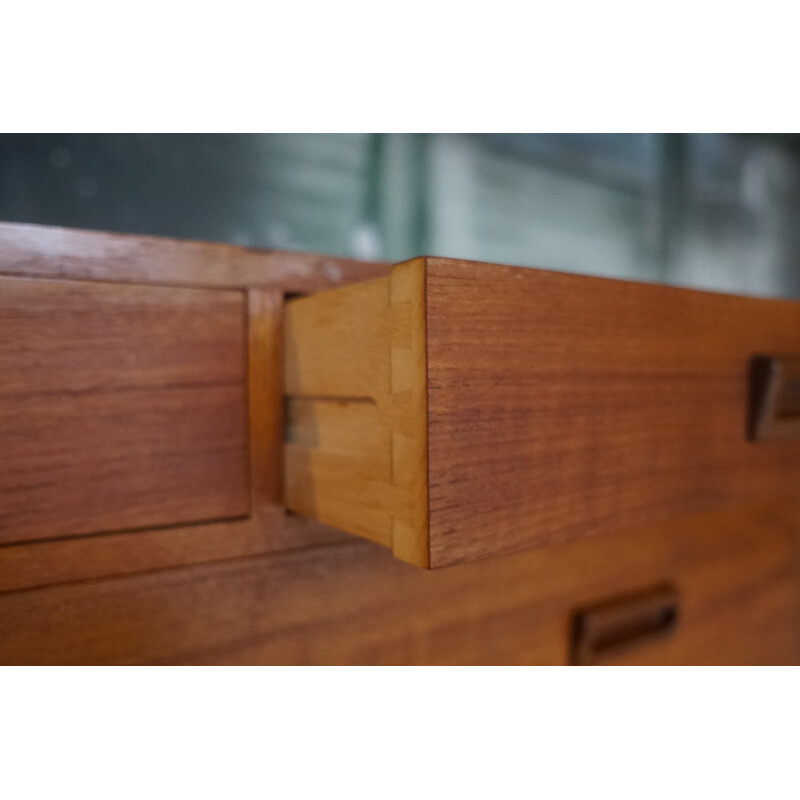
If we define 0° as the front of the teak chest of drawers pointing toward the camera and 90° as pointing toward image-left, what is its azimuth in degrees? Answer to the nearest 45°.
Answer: approximately 315°
